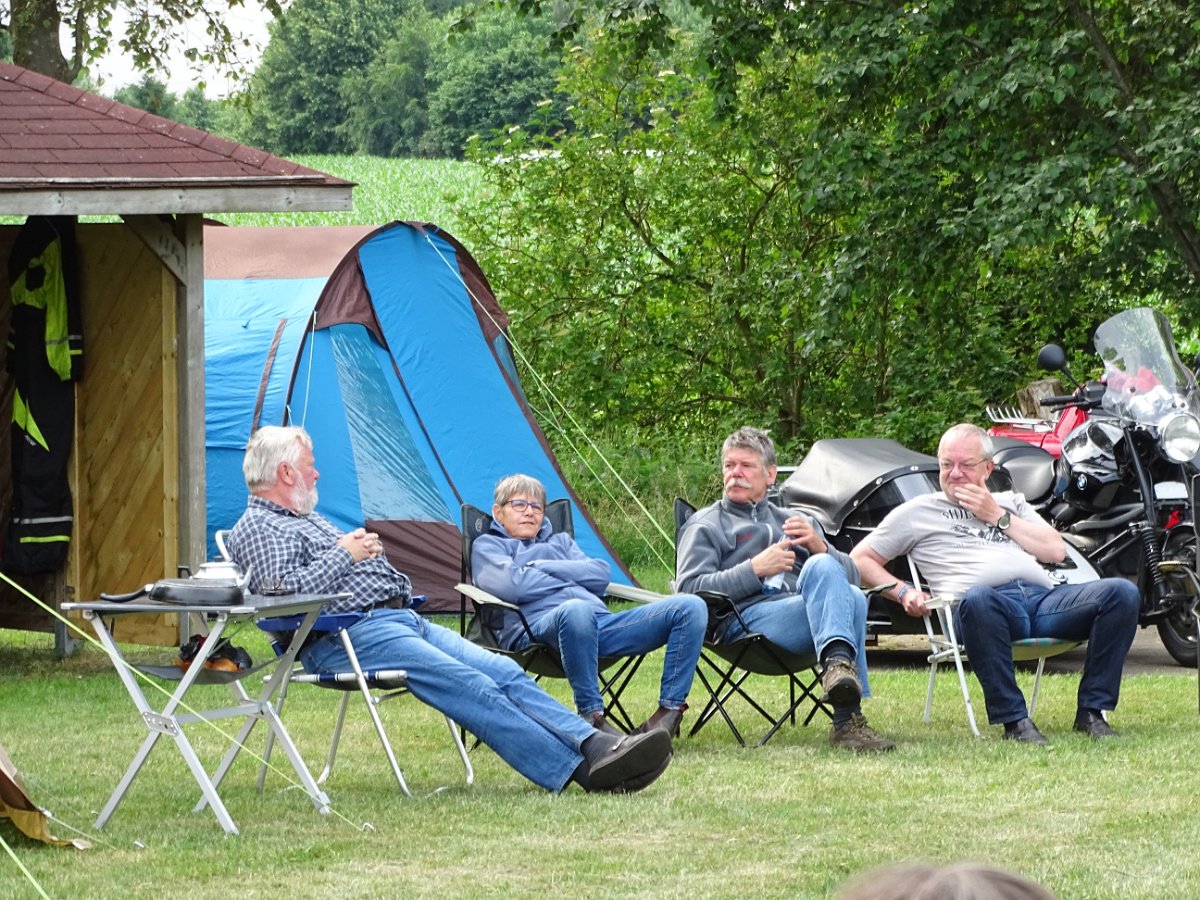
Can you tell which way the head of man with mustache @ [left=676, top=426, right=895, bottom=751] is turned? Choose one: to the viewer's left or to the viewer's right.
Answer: to the viewer's left

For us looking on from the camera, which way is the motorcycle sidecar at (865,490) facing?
facing the viewer and to the right of the viewer

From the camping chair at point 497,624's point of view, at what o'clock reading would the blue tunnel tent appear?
The blue tunnel tent is roughly at 7 o'clock from the camping chair.

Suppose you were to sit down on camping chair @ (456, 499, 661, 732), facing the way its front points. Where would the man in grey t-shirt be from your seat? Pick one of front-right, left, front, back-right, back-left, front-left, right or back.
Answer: front-left

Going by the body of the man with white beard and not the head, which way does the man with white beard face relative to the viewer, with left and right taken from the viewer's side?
facing to the right of the viewer

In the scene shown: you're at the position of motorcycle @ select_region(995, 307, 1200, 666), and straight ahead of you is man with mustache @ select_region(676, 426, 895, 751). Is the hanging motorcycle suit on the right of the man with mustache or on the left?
right

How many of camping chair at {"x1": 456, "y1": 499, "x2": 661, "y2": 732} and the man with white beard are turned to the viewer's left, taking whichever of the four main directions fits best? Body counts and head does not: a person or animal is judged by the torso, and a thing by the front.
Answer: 0

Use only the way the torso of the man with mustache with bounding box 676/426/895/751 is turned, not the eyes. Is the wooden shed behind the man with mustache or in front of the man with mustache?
behind

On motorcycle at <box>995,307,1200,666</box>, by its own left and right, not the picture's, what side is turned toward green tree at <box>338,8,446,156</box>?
back

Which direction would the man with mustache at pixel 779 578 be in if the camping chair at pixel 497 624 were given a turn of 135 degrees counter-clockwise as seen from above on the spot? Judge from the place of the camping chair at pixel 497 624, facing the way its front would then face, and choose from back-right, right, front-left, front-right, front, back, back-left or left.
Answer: right

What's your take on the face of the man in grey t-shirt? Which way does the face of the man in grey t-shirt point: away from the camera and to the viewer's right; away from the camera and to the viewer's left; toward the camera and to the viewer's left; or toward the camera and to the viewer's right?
toward the camera and to the viewer's left

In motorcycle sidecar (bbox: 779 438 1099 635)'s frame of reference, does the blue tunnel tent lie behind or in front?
behind

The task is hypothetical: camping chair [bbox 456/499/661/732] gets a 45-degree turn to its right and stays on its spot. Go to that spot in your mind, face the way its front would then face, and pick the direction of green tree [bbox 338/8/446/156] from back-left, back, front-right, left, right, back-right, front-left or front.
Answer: back
